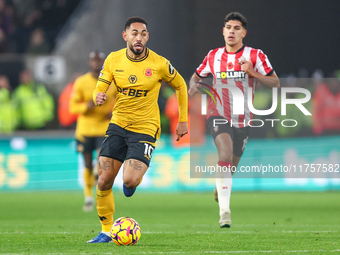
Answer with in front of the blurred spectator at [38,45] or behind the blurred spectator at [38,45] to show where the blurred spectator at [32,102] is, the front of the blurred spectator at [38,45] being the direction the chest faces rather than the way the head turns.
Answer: in front

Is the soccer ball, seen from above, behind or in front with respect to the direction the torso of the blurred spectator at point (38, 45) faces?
in front

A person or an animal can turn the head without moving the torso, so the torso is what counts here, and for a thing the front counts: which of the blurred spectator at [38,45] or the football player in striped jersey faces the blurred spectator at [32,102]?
the blurred spectator at [38,45]

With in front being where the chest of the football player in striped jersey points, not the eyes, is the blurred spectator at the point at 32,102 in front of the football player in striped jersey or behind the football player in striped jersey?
behind

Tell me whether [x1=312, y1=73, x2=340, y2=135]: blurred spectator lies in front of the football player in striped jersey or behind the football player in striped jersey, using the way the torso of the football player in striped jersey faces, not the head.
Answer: behind

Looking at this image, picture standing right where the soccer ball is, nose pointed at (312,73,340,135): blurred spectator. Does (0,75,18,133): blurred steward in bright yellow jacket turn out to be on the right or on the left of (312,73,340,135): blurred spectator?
left

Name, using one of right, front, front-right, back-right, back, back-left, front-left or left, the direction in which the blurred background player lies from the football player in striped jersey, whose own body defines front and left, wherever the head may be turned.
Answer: back-right

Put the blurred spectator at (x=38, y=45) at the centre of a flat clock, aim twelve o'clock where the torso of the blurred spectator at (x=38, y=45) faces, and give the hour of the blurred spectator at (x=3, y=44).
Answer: the blurred spectator at (x=3, y=44) is roughly at 4 o'clock from the blurred spectator at (x=38, y=45).

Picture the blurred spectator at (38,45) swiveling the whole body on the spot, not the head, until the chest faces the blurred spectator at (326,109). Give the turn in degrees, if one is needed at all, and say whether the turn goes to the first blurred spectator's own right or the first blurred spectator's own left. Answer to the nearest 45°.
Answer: approximately 45° to the first blurred spectator's own left

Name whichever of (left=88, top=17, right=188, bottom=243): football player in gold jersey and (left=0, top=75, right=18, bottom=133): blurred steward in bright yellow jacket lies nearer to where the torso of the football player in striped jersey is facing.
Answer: the football player in gold jersey

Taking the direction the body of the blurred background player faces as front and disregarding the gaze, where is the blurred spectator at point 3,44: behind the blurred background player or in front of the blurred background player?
behind

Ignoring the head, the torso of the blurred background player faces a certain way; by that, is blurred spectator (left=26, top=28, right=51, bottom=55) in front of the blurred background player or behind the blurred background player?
behind

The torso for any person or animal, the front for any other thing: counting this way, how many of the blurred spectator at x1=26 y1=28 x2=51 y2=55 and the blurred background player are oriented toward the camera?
2
